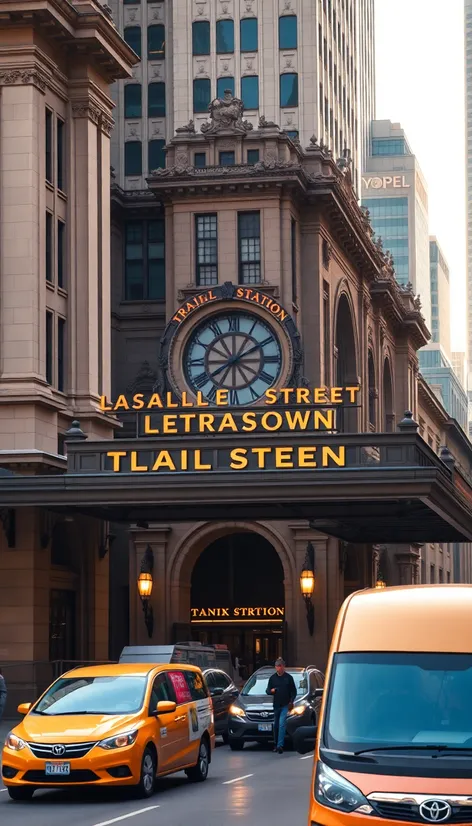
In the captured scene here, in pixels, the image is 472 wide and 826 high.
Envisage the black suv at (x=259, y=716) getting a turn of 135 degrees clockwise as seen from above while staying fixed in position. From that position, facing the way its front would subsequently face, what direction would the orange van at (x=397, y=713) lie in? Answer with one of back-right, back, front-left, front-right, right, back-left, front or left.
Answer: back

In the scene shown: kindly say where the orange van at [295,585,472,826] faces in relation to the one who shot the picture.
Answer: facing the viewer

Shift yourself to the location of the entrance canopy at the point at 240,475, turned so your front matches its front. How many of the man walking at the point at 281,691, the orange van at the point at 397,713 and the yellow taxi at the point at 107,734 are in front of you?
3

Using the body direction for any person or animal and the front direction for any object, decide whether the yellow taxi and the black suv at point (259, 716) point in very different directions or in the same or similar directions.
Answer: same or similar directions

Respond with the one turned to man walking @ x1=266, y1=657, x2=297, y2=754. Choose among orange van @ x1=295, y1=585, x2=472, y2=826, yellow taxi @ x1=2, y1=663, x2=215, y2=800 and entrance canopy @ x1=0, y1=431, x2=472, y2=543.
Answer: the entrance canopy

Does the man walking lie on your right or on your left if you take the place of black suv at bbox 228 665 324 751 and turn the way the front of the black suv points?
on your left

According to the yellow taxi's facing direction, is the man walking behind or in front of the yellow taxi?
behind

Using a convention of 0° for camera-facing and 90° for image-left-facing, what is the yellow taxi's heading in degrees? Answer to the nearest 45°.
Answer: approximately 45°

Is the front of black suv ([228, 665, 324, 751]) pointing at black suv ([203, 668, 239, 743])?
no

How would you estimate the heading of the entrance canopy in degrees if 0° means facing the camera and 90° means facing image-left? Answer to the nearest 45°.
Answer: approximately 0°

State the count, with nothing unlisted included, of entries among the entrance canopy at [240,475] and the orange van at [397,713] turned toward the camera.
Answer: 2

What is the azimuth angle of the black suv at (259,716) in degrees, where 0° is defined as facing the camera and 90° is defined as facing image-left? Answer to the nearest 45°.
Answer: approximately 45°

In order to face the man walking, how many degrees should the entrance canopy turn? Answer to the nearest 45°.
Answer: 0° — it already faces them

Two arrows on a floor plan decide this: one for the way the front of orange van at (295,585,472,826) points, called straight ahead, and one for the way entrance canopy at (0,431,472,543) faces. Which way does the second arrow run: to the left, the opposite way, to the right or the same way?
the same way
